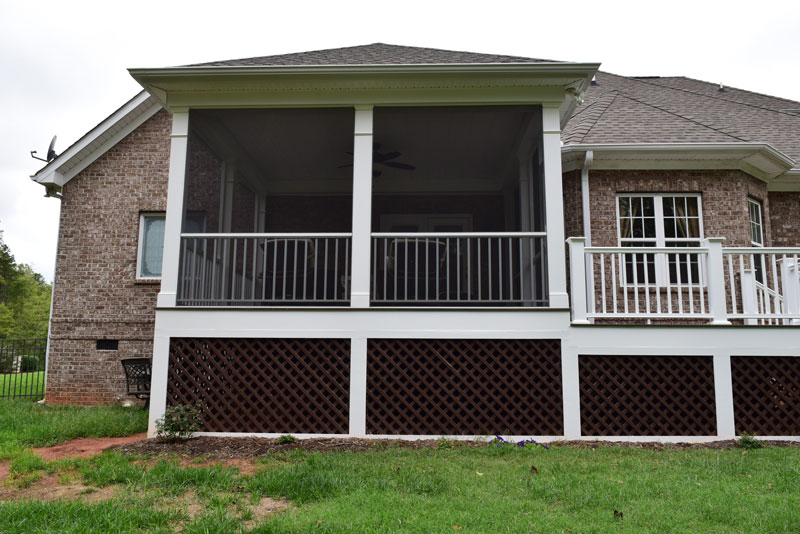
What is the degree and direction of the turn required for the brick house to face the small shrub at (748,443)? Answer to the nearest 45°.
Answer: approximately 45° to its left

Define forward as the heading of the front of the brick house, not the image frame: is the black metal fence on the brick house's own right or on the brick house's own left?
on the brick house's own left

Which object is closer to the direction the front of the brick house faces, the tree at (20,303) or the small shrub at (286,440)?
the tree

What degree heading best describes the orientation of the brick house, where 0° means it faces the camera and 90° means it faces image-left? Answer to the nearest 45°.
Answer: approximately 180°

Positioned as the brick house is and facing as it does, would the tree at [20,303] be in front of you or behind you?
in front
